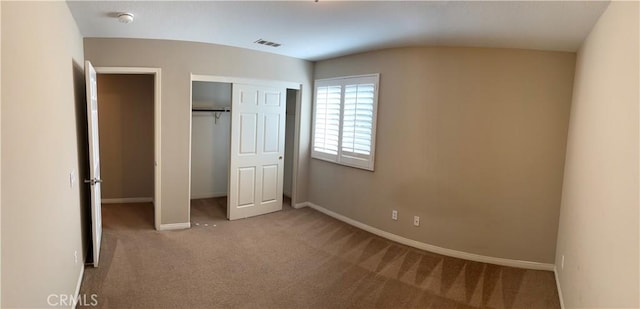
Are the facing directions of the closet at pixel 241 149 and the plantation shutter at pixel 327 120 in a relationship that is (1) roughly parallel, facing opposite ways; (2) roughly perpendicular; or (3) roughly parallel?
roughly perpendicular

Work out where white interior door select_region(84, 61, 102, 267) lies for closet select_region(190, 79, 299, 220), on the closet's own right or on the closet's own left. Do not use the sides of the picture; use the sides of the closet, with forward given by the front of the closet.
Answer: on the closet's own right

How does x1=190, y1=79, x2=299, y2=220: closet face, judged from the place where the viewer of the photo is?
facing the viewer and to the right of the viewer

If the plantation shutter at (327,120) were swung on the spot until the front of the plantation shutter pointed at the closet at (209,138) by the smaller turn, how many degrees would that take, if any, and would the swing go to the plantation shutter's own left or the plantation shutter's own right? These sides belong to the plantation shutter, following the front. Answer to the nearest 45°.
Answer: approximately 45° to the plantation shutter's own right

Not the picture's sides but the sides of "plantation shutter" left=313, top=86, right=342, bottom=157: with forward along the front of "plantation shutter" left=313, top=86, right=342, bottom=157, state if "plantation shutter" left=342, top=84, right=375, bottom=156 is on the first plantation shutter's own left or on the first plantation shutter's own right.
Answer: on the first plantation shutter's own left

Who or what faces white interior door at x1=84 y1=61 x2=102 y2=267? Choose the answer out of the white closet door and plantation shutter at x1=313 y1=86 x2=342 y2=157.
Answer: the plantation shutter

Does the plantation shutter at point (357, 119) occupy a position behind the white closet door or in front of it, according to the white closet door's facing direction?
in front

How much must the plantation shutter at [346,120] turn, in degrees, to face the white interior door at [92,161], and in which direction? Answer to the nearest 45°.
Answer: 0° — it already faces it

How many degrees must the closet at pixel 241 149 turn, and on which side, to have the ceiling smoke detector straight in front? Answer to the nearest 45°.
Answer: approximately 90° to its right

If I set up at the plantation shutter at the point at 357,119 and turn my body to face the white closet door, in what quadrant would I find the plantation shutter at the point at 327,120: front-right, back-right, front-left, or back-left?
front-right

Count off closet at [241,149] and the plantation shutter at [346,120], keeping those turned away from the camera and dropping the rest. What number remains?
0

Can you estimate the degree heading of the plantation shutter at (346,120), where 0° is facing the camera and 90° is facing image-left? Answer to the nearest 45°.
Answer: approximately 45°

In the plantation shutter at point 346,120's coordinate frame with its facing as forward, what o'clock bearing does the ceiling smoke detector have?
The ceiling smoke detector is roughly at 12 o'clock from the plantation shutter.

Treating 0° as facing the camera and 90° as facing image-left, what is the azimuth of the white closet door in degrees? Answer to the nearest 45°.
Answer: approximately 315°

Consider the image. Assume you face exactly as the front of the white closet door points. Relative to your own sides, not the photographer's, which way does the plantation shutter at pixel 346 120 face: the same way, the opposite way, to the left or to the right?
to the right

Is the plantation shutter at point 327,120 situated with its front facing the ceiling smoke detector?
yes
